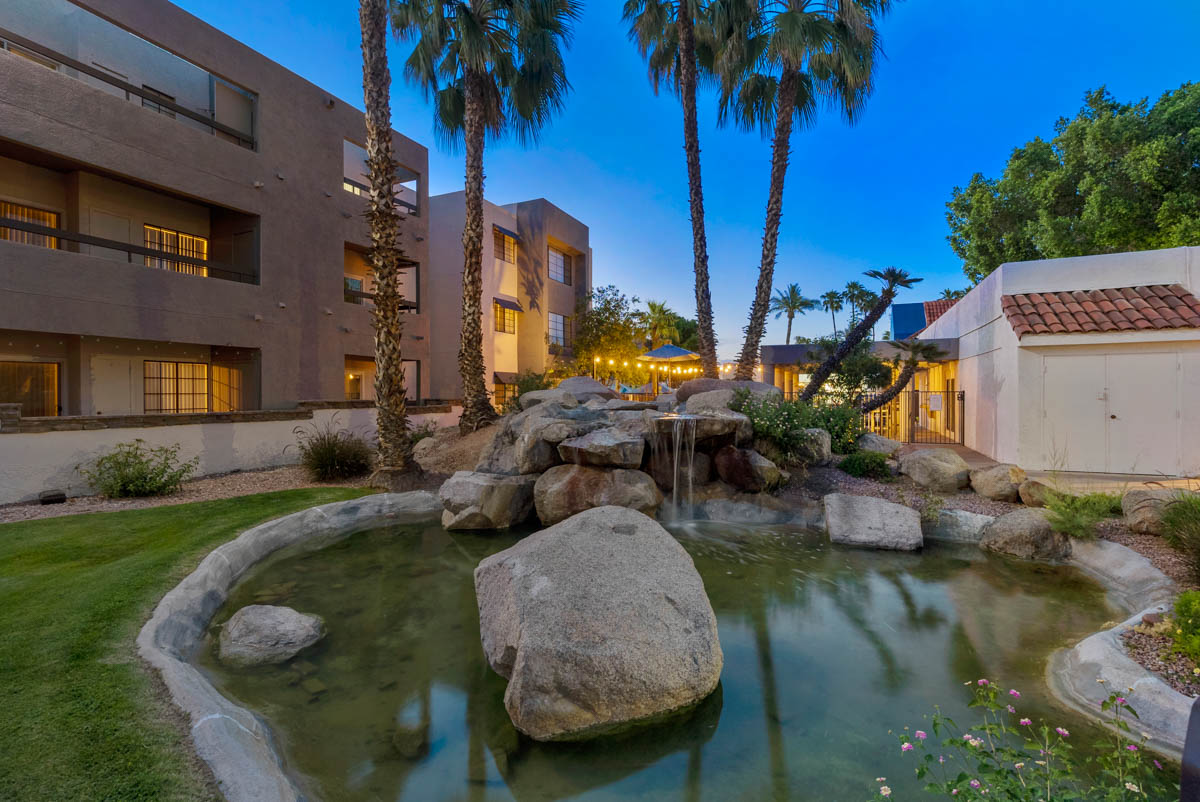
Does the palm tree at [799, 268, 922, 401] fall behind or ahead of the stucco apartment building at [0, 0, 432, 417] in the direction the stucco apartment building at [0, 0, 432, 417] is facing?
ahead

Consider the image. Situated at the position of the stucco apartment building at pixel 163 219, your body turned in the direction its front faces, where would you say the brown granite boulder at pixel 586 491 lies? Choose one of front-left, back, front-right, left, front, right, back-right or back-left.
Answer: front

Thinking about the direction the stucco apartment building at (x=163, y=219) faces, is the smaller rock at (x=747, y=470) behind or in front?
in front

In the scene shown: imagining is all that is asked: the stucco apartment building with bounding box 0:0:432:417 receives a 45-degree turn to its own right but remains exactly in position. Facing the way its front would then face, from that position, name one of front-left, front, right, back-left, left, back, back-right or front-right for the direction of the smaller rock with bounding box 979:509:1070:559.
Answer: front-left

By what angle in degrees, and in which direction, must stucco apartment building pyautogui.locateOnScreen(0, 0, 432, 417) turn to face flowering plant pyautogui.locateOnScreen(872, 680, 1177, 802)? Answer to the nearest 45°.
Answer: approximately 45° to its right

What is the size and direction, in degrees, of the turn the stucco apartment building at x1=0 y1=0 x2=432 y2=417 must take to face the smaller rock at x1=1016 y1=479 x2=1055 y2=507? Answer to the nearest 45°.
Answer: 0° — it already faces it

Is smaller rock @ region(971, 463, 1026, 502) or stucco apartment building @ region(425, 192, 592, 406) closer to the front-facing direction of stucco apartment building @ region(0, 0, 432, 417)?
the smaller rock

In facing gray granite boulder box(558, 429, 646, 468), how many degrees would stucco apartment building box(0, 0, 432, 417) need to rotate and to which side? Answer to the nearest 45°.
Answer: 0° — it already faces it

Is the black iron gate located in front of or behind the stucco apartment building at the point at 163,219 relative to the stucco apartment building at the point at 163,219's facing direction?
in front

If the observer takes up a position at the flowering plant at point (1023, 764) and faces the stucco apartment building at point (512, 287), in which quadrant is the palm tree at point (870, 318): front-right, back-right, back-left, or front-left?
front-right

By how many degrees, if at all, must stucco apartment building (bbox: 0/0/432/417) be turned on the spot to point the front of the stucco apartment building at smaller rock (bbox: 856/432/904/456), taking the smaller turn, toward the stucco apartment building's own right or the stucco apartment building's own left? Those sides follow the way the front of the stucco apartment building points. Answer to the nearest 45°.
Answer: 0° — it already faces it

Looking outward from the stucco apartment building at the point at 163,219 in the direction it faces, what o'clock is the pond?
The pond is roughly at 1 o'clock from the stucco apartment building.

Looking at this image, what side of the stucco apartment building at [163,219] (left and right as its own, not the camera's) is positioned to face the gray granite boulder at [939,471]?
front

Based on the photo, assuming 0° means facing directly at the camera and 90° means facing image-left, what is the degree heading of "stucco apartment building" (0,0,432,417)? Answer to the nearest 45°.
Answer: approximately 315°
